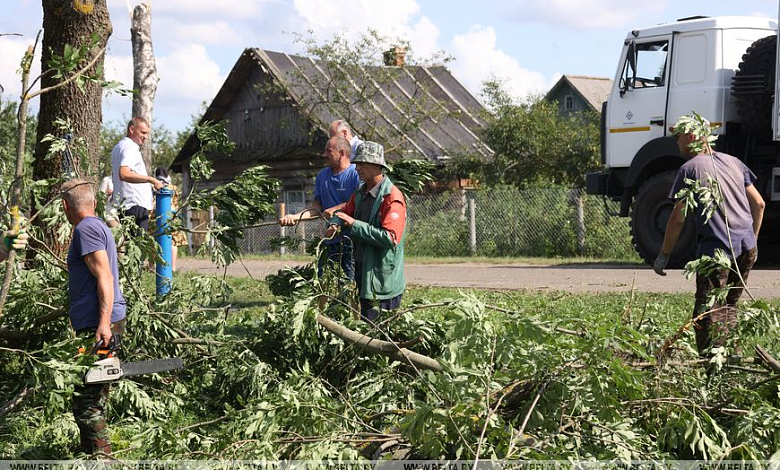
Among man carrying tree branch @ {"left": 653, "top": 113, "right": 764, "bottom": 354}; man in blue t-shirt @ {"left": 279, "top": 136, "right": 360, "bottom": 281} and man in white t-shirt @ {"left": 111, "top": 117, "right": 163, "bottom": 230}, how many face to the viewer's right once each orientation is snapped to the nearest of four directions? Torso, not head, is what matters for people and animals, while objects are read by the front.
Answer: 1

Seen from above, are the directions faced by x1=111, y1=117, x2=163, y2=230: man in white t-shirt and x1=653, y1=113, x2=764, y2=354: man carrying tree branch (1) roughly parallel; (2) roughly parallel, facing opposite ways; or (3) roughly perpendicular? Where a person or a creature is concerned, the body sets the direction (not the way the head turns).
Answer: roughly perpendicular

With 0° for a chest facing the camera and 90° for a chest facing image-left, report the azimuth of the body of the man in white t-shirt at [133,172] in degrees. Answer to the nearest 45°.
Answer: approximately 270°

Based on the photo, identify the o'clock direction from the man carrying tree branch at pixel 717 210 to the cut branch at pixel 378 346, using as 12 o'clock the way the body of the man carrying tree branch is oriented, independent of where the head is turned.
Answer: The cut branch is roughly at 9 o'clock from the man carrying tree branch.

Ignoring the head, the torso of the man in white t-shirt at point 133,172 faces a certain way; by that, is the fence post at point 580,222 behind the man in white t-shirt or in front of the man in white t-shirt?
in front

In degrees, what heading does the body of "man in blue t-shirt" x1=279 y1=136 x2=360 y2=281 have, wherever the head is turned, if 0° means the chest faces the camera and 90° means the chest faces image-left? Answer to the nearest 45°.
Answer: approximately 45°

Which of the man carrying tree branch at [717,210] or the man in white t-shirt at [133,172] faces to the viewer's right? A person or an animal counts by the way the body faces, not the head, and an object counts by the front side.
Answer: the man in white t-shirt

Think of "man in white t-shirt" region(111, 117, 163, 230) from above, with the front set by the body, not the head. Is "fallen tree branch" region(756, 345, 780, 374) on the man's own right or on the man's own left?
on the man's own right

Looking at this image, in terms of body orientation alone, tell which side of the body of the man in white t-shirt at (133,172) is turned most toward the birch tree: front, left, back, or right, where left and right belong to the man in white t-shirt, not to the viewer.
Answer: left

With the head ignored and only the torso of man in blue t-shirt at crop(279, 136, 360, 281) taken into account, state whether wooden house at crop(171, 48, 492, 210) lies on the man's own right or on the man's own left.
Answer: on the man's own right

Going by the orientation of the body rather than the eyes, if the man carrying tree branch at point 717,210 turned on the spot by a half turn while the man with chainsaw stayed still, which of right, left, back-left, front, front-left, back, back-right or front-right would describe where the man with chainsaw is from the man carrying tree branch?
right

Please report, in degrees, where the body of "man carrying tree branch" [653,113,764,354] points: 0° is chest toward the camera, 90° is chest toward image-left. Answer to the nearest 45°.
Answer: approximately 135°
